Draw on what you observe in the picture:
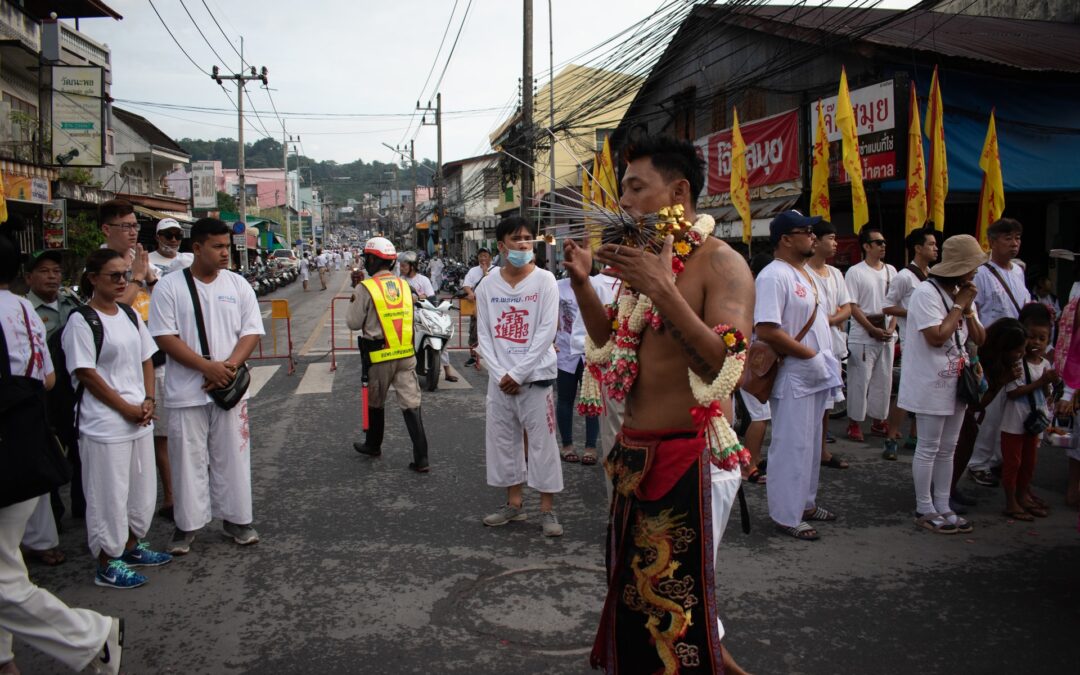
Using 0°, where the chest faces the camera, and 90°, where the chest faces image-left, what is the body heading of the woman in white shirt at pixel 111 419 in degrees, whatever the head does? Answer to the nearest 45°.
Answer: approximately 315°

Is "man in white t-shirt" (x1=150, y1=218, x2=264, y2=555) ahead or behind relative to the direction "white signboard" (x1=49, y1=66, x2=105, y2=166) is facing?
ahead

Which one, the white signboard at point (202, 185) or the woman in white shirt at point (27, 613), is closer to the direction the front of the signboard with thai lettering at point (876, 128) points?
the woman in white shirt

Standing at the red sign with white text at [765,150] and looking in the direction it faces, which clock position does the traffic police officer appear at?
The traffic police officer is roughly at 11 o'clock from the red sign with white text.

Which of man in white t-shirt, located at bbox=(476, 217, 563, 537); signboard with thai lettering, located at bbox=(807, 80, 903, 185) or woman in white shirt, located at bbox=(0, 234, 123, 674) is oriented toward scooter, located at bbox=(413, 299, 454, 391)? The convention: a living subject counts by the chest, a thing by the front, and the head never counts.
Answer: the signboard with thai lettering

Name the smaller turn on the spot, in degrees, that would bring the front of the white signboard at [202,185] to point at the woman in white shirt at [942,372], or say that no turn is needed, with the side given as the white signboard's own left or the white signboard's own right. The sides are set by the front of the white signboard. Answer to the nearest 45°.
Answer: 0° — it already faces them

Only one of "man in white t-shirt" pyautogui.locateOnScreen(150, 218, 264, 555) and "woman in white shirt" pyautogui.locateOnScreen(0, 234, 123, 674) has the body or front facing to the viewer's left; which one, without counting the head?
the woman in white shirt

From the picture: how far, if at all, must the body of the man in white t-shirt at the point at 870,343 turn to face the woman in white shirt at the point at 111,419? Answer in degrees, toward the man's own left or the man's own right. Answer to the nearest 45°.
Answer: approximately 90° to the man's own right
